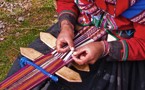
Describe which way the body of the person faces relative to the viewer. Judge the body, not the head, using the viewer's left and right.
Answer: facing the viewer and to the left of the viewer
